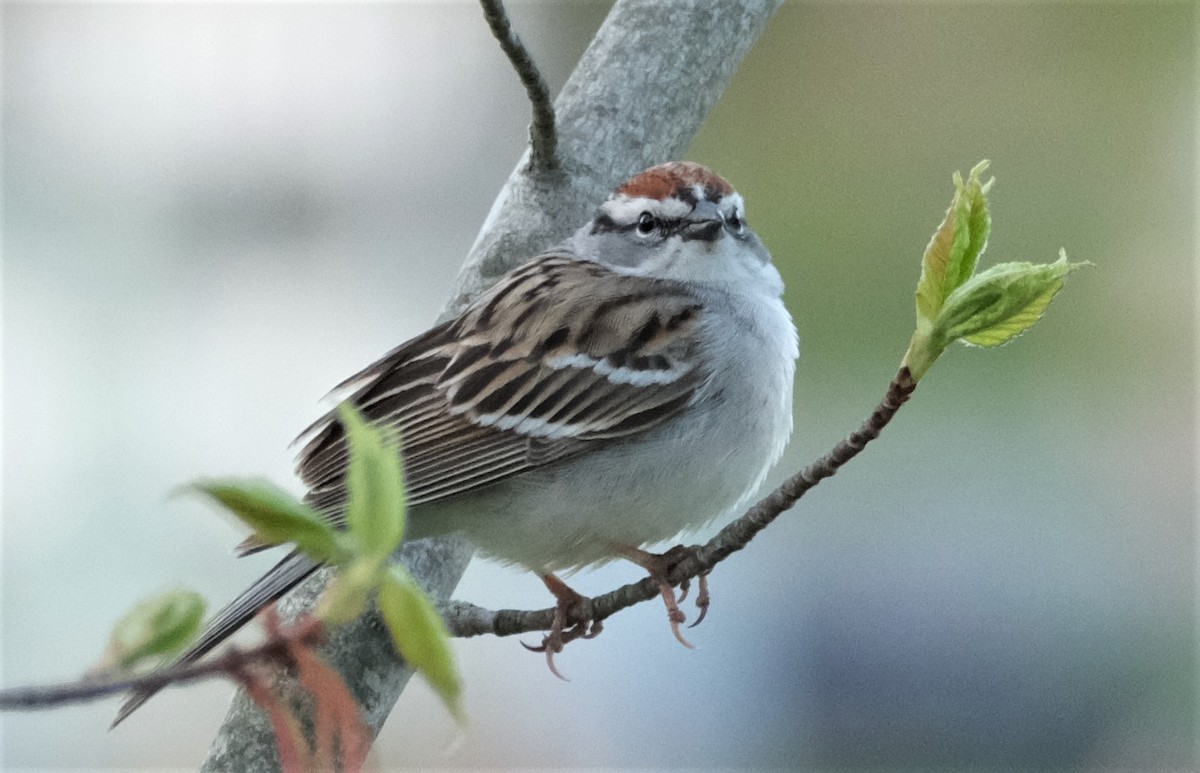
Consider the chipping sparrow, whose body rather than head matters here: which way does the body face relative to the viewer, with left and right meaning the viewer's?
facing to the right of the viewer
